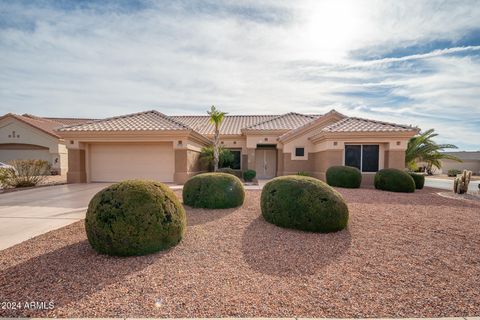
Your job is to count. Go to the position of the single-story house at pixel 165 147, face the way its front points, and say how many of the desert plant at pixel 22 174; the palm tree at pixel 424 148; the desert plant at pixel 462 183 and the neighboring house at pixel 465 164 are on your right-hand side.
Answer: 1

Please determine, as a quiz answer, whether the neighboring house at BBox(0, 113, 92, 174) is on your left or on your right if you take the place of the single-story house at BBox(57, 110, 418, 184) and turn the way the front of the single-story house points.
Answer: on your right

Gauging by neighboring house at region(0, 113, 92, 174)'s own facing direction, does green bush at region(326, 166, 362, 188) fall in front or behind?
in front

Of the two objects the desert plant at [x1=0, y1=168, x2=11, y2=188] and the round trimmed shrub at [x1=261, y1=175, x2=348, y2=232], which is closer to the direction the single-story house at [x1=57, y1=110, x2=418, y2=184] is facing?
the round trimmed shrub

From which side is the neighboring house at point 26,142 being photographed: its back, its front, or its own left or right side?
front

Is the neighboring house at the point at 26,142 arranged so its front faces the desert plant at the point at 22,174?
yes

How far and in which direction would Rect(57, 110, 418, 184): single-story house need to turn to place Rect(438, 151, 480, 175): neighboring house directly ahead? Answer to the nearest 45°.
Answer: approximately 135° to its left

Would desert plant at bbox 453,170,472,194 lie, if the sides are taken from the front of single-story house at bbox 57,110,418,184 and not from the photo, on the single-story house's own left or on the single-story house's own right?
on the single-story house's own left

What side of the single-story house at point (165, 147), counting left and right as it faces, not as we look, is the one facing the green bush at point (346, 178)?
left

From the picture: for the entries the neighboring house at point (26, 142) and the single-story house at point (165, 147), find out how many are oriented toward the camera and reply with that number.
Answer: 2

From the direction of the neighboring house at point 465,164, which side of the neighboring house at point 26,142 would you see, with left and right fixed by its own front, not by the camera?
left

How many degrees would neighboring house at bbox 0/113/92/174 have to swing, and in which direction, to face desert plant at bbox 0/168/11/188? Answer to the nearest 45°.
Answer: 0° — it already faces it

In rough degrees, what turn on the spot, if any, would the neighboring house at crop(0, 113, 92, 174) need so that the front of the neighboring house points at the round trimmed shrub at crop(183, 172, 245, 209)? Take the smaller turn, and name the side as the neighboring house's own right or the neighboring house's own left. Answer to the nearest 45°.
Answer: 0° — it already faces it

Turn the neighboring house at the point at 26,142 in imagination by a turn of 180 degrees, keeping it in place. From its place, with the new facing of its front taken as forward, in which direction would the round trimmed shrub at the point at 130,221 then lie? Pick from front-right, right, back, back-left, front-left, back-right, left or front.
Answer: back

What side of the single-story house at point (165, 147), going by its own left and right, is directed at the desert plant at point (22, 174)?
right

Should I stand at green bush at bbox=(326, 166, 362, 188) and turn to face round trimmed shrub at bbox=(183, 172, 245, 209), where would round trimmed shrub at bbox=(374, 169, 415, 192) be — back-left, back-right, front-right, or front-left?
back-left

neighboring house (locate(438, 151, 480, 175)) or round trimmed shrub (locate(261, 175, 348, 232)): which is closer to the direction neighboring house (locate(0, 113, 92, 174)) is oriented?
the round trimmed shrub
